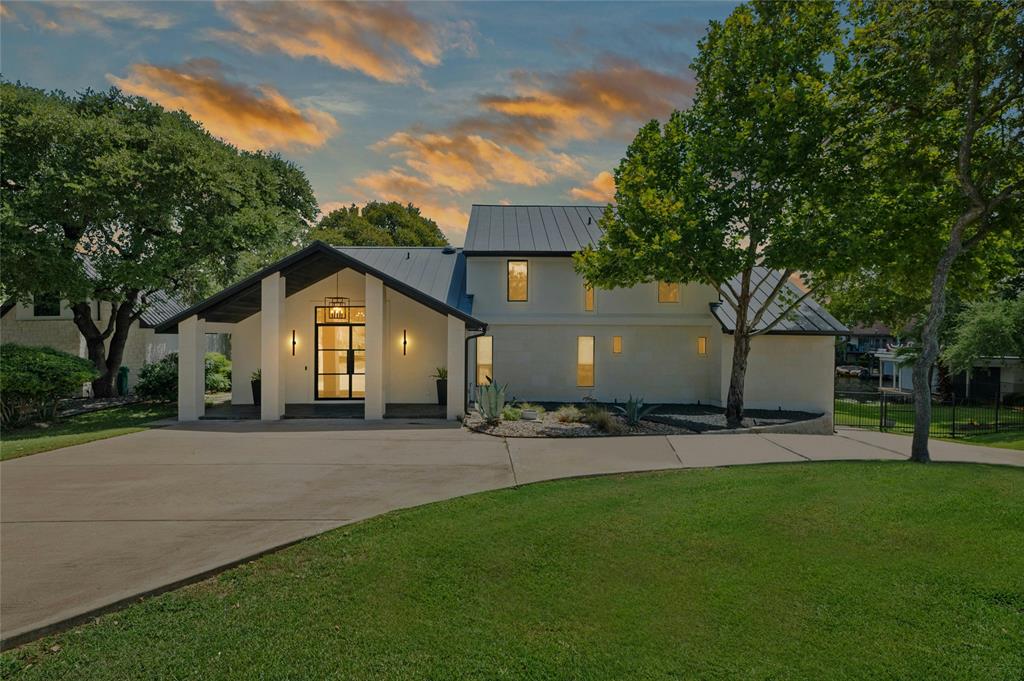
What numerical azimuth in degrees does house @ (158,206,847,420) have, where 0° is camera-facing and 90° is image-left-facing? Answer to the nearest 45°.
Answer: approximately 0°

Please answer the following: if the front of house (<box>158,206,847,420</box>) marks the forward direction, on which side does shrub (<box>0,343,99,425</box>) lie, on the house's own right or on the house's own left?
on the house's own right

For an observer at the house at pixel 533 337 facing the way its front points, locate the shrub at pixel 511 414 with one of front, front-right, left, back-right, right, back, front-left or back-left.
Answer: front

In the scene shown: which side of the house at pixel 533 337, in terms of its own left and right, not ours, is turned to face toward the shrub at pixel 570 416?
front

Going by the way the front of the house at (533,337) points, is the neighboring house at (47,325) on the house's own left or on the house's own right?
on the house's own right

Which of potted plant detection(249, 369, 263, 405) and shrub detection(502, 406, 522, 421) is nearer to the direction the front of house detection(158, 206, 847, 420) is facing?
the shrub

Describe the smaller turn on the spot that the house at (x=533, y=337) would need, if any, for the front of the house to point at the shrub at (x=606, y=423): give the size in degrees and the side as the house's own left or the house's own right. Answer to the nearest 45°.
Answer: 0° — it already faces it

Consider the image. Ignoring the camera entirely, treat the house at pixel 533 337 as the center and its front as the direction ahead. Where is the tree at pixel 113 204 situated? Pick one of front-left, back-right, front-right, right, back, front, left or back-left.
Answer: right
